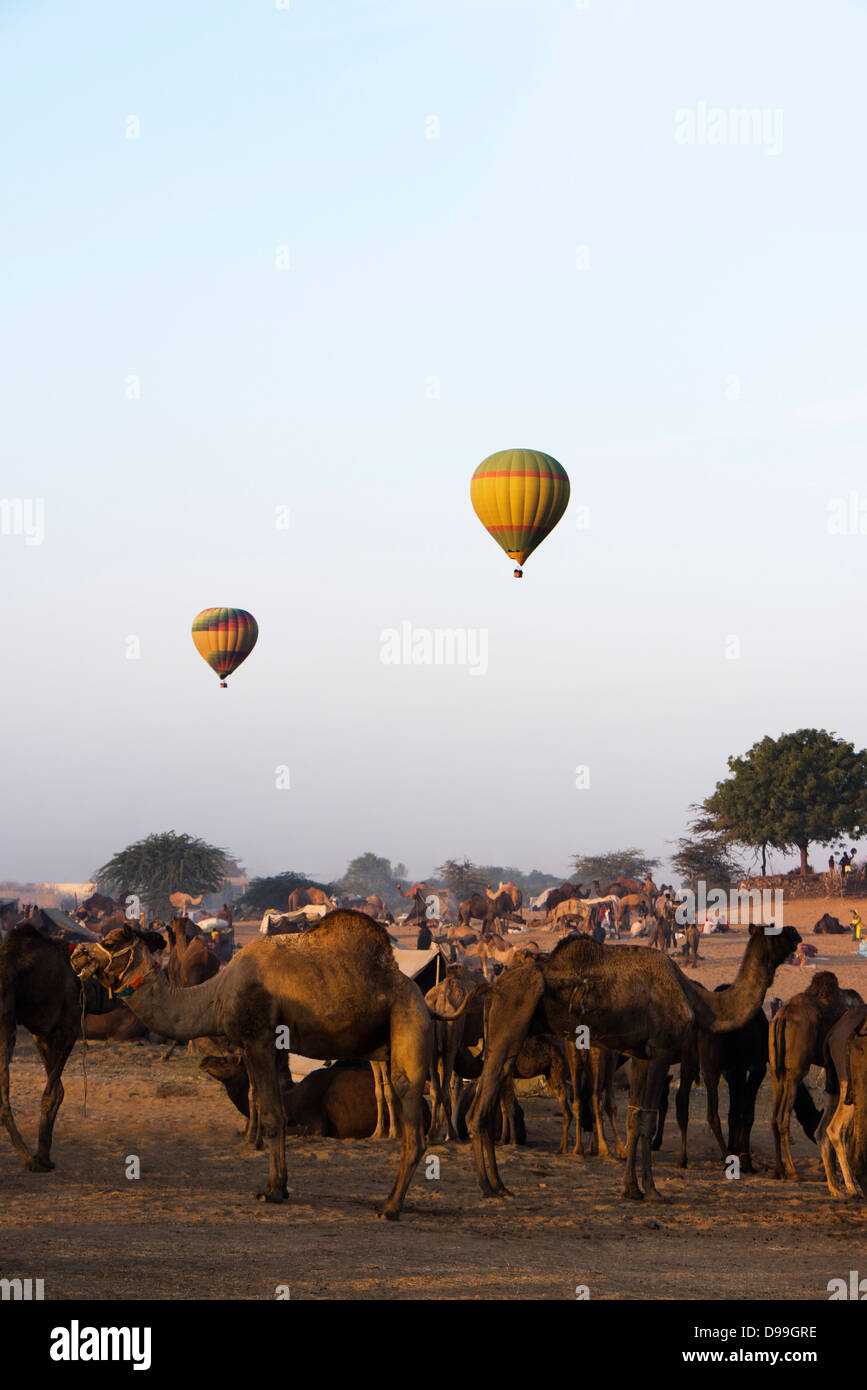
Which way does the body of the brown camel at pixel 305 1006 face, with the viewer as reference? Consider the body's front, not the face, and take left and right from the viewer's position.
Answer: facing to the left of the viewer

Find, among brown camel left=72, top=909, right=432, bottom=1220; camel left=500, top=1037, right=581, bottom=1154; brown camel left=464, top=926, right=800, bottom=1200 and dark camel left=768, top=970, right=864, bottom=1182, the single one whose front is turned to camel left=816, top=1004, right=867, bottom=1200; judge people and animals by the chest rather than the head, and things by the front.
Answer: brown camel left=464, top=926, right=800, bottom=1200

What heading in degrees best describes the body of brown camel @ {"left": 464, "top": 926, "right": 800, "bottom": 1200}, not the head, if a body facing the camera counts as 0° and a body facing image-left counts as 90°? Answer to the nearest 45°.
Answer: approximately 270°

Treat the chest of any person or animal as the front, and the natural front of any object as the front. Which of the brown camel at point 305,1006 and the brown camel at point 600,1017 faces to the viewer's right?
the brown camel at point 600,1017

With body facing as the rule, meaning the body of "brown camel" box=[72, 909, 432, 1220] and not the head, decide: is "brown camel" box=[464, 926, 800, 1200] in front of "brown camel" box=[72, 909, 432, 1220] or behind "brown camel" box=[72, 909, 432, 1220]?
behind

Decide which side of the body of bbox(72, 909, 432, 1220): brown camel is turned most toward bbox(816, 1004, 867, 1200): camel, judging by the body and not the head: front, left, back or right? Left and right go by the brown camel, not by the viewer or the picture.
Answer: back

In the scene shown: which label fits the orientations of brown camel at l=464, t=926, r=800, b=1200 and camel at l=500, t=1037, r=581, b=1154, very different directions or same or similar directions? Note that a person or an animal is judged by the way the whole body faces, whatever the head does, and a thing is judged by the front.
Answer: very different directions

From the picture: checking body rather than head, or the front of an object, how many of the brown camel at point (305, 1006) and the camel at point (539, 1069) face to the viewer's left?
2

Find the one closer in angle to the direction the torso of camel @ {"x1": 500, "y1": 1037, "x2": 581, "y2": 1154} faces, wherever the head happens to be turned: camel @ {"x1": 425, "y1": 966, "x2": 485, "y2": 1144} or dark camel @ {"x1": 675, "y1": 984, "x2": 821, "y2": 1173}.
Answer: the camel

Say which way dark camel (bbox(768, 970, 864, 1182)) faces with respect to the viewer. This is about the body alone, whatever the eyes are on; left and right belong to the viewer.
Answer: facing away from the viewer and to the right of the viewer
